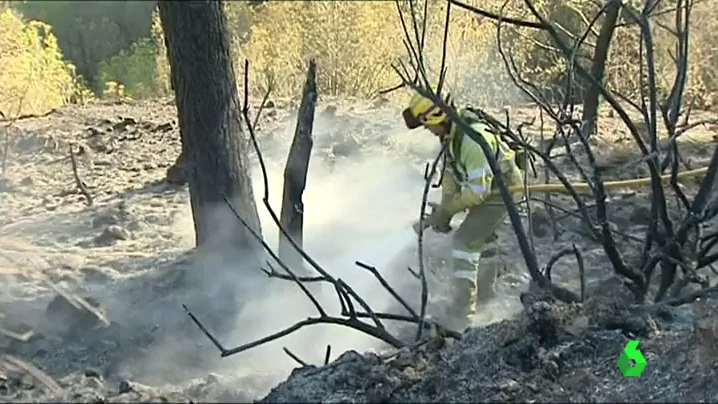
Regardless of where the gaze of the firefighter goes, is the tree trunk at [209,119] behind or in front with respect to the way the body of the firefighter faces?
in front

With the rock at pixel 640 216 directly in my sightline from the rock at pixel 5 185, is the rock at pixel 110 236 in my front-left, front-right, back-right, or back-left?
front-right

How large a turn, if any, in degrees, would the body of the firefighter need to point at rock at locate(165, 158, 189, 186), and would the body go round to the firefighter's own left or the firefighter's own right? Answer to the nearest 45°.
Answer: approximately 45° to the firefighter's own right

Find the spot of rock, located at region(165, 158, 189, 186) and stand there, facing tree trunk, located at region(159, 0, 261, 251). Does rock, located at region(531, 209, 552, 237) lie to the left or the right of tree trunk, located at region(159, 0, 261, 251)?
left

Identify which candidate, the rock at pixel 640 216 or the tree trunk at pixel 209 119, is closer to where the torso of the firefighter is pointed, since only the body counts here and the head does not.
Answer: the tree trunk

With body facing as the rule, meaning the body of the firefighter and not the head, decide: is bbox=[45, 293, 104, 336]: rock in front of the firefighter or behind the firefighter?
in front

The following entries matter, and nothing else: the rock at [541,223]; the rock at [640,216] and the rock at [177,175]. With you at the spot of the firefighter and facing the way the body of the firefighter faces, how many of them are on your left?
0

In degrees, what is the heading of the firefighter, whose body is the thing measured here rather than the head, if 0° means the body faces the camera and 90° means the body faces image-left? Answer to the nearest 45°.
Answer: approximately 90°

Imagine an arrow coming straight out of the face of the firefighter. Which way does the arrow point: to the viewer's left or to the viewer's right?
to the viewer's left

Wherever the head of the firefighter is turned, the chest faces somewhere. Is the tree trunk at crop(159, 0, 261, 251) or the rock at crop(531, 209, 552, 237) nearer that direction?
the tree trunk

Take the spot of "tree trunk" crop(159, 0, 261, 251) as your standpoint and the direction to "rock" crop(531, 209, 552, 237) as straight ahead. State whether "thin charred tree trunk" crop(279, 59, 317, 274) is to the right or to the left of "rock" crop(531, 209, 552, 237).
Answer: right

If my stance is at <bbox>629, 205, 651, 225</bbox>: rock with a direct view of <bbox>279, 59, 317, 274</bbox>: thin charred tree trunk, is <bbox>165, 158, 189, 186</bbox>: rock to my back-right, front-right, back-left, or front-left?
front-right

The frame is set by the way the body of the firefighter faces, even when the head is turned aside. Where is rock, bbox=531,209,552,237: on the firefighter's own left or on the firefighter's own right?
on the firefighter's own right

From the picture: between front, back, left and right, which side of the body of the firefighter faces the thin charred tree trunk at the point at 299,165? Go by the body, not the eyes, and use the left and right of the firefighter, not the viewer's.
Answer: front

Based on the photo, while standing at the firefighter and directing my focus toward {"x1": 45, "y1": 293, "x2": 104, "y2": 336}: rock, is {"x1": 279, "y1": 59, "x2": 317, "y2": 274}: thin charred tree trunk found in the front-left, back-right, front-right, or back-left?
front-right
